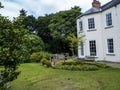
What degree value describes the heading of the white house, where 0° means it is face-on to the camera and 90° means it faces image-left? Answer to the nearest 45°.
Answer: approximately 45°
